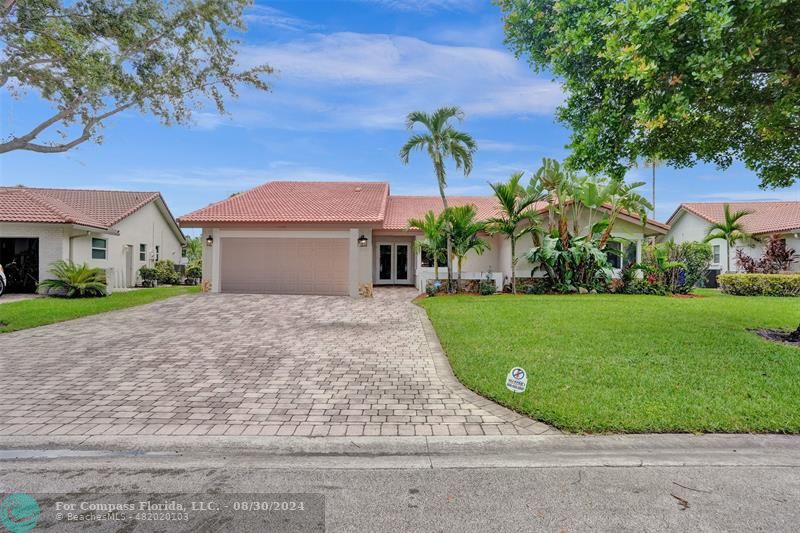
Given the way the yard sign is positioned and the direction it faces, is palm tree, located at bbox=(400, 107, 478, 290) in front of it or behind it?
behind

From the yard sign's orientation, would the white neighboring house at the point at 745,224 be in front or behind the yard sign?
behind

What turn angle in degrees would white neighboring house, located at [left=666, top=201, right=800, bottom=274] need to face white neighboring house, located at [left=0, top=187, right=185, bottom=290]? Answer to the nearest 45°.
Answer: approximately 45° to its right

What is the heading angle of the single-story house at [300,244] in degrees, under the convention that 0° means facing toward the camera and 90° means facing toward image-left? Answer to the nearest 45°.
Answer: approximately 0°

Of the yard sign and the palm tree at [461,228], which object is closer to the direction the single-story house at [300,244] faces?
the yard sign

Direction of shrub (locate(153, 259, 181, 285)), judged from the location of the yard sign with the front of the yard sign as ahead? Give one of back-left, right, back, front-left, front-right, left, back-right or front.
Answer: back-right

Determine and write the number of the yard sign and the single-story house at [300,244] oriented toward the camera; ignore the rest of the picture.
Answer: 2

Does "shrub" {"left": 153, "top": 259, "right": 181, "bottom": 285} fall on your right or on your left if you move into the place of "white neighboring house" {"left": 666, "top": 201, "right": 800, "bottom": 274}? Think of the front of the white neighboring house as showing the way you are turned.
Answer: on your right

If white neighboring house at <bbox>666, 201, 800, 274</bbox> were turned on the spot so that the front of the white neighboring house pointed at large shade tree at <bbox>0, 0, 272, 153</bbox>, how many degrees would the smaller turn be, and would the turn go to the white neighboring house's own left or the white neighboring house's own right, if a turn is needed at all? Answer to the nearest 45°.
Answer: approximately 45° to the white neighboring house's own right

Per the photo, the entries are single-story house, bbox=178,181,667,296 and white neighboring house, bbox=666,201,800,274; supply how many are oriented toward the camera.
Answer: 2

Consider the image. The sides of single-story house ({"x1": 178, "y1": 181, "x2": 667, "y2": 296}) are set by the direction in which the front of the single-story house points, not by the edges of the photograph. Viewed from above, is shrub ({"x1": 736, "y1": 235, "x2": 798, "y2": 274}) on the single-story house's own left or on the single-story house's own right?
on the single-story house's own left
